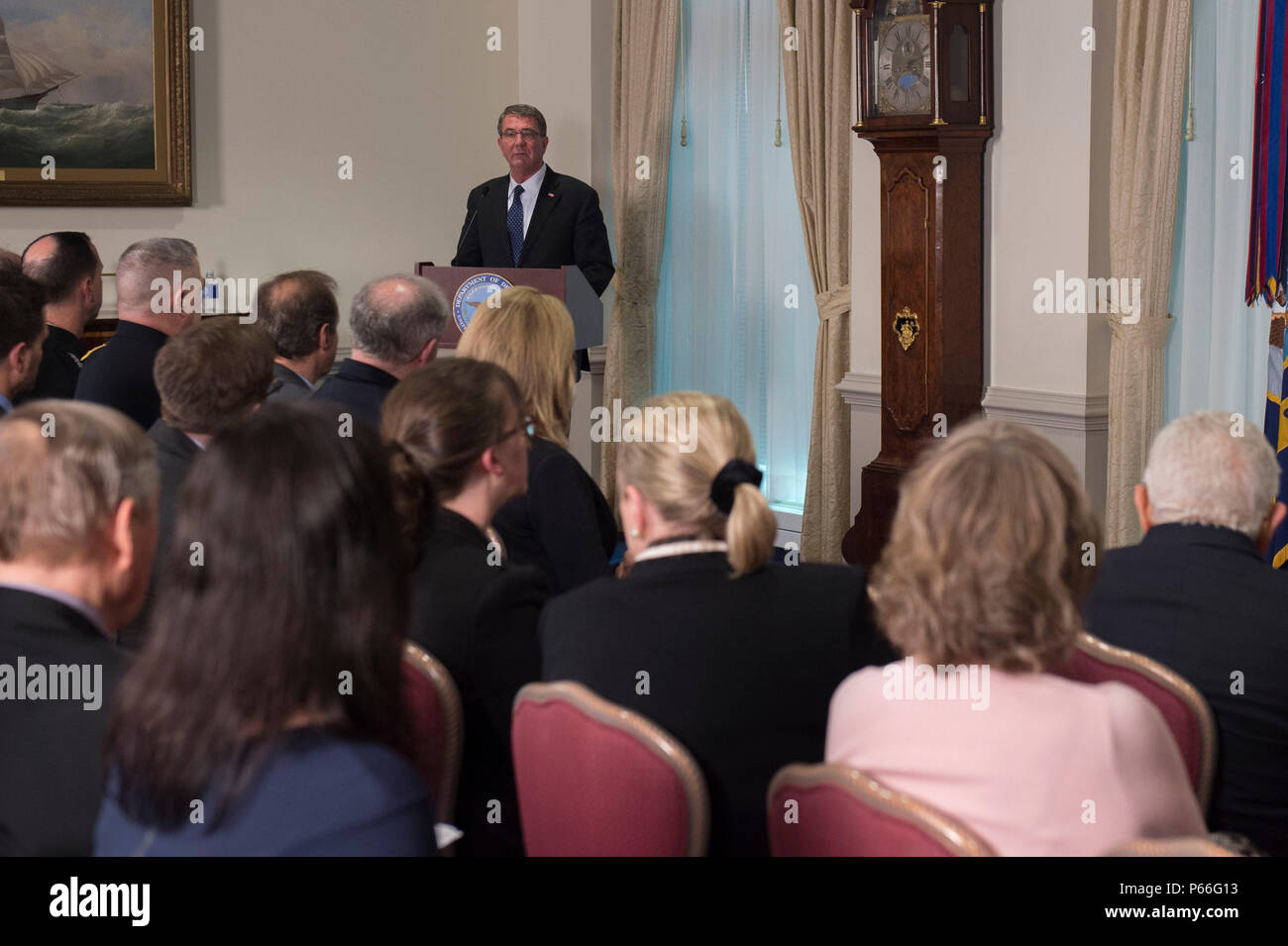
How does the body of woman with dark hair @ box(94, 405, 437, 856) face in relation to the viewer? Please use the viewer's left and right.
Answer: facing away from the viewer and to the right of the viewer

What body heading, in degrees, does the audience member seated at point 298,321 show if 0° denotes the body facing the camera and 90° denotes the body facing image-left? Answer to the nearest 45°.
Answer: approximately 225°

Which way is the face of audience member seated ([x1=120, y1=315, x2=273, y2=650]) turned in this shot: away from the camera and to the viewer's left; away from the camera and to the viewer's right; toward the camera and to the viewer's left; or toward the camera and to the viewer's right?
away from the camera and to the viewer's right

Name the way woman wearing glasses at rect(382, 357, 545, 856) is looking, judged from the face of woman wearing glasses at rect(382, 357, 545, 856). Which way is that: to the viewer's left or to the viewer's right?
to the viewer's right

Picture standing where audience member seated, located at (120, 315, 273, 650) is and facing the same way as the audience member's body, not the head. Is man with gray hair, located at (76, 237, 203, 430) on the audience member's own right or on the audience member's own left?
on the audience member's own left

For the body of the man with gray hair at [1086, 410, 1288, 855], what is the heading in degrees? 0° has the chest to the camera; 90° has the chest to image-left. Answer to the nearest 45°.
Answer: approximately 180°

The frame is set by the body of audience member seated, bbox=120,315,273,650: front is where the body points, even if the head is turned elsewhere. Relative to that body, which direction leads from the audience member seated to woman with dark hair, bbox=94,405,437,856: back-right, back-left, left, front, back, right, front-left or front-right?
back-right

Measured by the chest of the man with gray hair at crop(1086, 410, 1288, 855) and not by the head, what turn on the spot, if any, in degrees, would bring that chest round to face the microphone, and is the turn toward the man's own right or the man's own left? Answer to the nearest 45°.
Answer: approximately 45° to the man's own left

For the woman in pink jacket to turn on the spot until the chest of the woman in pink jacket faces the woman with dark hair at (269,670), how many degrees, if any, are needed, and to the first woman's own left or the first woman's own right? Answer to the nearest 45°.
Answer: approximately 135° to the first woman's own left

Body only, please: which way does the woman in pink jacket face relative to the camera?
away from the camera

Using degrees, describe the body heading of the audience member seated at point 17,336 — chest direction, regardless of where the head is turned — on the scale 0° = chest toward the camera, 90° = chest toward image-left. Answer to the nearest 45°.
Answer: approximately 225°

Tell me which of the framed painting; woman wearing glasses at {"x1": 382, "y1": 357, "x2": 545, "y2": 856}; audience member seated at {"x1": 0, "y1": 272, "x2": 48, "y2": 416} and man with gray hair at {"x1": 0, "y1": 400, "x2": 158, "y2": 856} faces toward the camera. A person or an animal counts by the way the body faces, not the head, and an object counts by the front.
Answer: the framed painting

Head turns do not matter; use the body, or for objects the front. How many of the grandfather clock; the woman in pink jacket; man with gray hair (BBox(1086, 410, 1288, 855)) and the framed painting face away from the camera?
2
